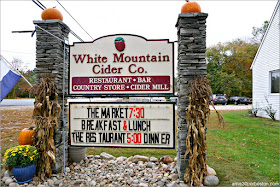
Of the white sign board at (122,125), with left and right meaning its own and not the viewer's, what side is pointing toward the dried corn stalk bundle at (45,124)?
right

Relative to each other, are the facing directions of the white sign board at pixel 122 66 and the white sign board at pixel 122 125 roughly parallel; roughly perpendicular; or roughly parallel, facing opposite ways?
roughly parallel

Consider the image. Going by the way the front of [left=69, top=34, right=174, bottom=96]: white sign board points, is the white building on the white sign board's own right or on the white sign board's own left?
on the white sign board's own left

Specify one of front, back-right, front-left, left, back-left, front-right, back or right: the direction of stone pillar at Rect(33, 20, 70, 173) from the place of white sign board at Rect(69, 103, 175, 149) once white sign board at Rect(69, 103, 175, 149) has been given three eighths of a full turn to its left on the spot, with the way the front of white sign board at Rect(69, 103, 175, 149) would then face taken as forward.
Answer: back-left

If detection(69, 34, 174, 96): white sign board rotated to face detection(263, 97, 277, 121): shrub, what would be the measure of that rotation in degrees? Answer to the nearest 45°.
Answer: approximately 135° to its left

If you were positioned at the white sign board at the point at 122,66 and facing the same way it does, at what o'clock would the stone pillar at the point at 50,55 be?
The stone pillar is roughly at 3 o'clock from the white sign board.

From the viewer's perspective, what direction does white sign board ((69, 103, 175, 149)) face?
toward the camera

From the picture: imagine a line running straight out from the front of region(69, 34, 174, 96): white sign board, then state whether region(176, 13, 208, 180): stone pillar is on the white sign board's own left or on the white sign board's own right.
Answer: on the white sign board's own left

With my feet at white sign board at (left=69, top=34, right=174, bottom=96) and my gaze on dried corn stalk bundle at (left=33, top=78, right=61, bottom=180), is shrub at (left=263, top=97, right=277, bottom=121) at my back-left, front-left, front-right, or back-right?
back-right

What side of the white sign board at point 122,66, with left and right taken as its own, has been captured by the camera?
front

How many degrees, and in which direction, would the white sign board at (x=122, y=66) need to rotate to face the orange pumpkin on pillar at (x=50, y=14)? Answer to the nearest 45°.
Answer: approximately 90° to its right

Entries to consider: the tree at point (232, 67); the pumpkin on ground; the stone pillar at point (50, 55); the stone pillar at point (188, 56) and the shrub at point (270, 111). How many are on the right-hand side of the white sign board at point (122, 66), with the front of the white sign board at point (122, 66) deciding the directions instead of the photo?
2

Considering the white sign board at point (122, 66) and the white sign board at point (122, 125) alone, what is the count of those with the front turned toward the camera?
2

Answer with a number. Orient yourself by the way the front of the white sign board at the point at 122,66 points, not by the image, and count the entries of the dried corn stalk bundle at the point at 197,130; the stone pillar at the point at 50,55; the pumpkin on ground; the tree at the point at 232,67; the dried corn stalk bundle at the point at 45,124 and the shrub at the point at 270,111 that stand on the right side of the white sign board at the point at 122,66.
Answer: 3

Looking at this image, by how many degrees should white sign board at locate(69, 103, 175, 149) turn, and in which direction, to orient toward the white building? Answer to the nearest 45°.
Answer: approximately 135° to its left

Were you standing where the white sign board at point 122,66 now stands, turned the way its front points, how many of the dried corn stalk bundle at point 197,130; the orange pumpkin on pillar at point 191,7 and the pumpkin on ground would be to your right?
1
